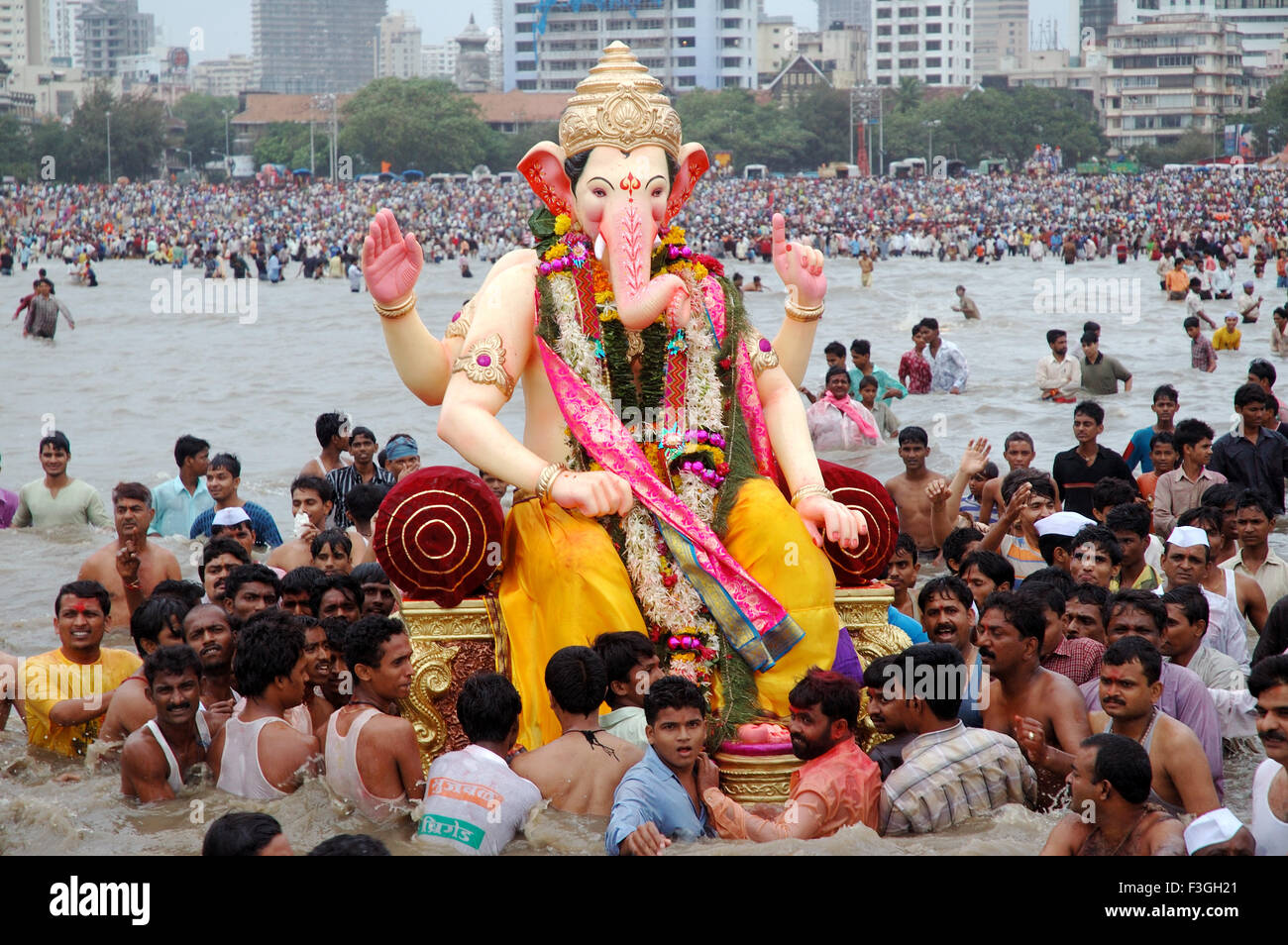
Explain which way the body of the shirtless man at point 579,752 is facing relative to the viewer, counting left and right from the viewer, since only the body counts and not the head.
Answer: facing away from the viewer

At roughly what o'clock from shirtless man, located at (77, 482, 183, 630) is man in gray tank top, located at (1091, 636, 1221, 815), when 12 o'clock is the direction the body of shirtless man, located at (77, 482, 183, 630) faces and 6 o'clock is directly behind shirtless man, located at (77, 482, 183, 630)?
man in gray tank top, located at (1091, 636, 1221, 815) is roughly at 11 o'clock from shirtless man, located at (77, 482, 183, 630).

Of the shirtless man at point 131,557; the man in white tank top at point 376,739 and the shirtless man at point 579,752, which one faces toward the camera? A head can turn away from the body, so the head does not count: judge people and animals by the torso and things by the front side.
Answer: the shirtless man at point 131,557

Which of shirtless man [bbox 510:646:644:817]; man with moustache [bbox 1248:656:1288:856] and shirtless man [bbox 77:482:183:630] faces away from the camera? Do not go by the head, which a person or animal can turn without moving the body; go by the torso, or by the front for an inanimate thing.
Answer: shirtless man [bbox 510:646:644:817]

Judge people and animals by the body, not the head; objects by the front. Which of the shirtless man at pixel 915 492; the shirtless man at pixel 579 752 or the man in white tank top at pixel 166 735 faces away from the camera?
the shirtless man at pixel 579 752

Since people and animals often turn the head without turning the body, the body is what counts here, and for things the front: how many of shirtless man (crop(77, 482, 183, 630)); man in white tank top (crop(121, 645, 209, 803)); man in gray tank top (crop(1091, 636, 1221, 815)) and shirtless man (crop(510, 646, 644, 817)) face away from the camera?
1

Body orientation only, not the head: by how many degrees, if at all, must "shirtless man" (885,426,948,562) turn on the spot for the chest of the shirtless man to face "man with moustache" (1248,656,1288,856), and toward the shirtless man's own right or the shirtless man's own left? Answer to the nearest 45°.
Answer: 0° — they already face them

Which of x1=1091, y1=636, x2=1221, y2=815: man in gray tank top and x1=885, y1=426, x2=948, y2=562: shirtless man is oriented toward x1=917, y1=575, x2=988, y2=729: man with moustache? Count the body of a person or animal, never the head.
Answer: x1=885, y1=426, x2=948, y2=562: shirtless man

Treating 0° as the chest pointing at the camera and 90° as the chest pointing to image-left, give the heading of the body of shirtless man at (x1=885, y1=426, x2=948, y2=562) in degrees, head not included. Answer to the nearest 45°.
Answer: approximately 0°

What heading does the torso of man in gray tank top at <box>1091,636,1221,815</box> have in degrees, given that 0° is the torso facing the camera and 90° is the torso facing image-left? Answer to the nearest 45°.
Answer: approximately 45°

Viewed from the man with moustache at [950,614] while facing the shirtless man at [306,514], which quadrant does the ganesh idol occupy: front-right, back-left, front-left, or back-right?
front-left

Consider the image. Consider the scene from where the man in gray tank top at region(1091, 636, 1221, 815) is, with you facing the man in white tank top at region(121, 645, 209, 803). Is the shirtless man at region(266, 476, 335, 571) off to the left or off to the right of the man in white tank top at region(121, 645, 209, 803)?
right

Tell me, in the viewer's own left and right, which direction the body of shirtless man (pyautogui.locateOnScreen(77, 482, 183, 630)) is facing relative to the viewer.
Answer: facing the viewer

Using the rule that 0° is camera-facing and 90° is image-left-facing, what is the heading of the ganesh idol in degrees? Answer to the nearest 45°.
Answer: approximately 0°
